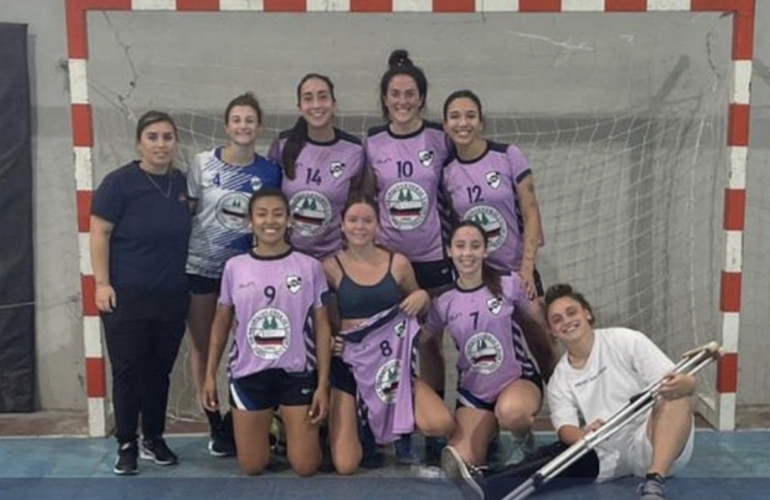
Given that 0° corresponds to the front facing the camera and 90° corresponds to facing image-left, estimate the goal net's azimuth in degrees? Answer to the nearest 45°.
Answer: approximately 0°

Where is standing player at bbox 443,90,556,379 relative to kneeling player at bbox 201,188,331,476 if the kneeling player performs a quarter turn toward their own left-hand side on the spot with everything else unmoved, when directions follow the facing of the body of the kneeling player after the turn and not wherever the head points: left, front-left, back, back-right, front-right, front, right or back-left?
front

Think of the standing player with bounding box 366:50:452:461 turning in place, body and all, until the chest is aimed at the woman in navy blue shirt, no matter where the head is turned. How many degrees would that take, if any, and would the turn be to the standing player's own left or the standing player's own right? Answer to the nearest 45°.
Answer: approximately 90° to the standing player's own right

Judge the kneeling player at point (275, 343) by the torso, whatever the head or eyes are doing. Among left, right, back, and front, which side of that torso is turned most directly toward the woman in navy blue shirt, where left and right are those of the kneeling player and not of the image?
right

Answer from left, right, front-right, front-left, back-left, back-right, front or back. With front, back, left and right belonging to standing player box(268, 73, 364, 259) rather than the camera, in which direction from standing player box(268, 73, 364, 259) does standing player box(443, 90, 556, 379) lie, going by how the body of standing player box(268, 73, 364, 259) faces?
left

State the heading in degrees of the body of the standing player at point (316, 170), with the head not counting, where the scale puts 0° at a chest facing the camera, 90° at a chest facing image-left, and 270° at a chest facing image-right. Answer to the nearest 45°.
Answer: approximately 0°
